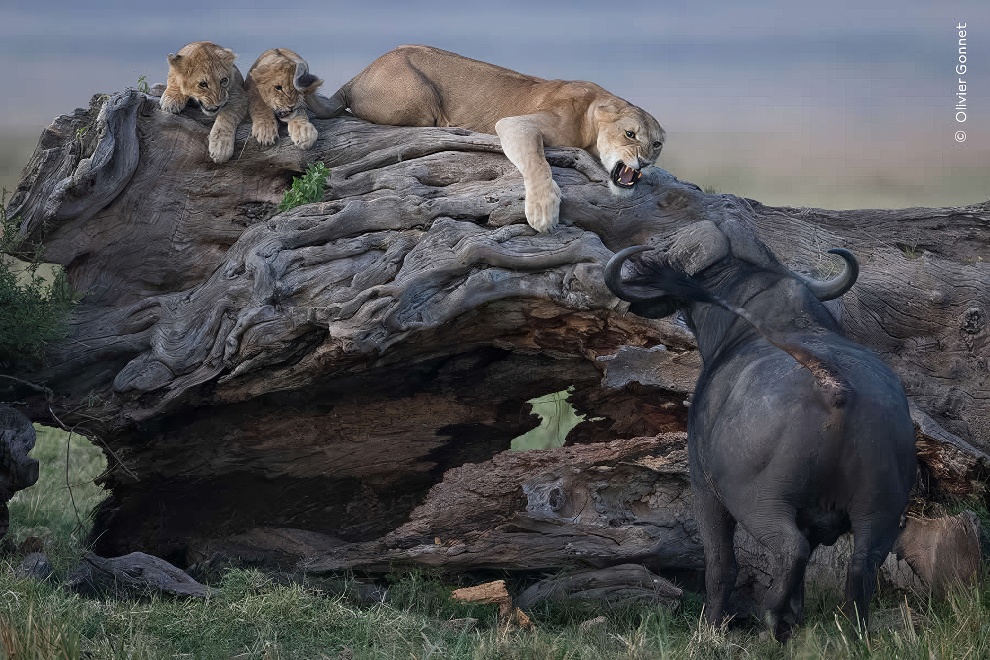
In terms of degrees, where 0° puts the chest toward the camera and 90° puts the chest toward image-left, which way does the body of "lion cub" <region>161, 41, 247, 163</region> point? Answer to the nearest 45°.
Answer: approximately 0°

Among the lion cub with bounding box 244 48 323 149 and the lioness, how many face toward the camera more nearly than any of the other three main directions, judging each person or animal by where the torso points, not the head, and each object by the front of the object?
1

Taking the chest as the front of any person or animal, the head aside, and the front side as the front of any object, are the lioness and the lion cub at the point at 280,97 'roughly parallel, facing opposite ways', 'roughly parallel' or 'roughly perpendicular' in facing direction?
roughly perpendicular

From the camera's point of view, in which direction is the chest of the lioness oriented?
to the viewer's right

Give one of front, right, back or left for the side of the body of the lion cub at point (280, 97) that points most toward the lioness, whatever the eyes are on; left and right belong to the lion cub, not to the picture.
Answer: left

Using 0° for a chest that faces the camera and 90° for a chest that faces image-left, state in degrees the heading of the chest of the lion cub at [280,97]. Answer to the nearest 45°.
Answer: approximately 0°

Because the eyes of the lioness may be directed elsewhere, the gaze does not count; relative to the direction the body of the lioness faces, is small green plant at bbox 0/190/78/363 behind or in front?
behind

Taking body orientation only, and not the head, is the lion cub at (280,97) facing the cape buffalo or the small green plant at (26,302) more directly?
the cape buffalo

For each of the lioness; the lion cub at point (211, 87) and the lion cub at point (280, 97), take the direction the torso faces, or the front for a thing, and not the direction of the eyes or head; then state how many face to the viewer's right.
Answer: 1

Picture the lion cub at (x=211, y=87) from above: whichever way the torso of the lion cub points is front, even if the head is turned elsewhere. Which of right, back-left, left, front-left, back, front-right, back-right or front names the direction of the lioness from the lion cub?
left

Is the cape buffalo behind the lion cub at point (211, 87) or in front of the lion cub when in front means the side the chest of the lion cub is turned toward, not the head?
in front
